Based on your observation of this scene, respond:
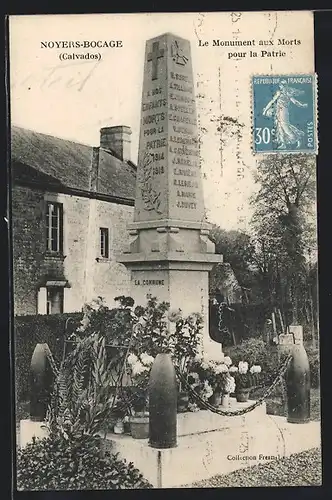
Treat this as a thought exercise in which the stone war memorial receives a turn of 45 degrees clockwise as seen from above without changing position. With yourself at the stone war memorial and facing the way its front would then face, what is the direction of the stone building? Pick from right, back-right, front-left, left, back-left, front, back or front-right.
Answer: right

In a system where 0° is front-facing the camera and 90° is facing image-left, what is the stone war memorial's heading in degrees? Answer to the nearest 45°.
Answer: approximately 45°
